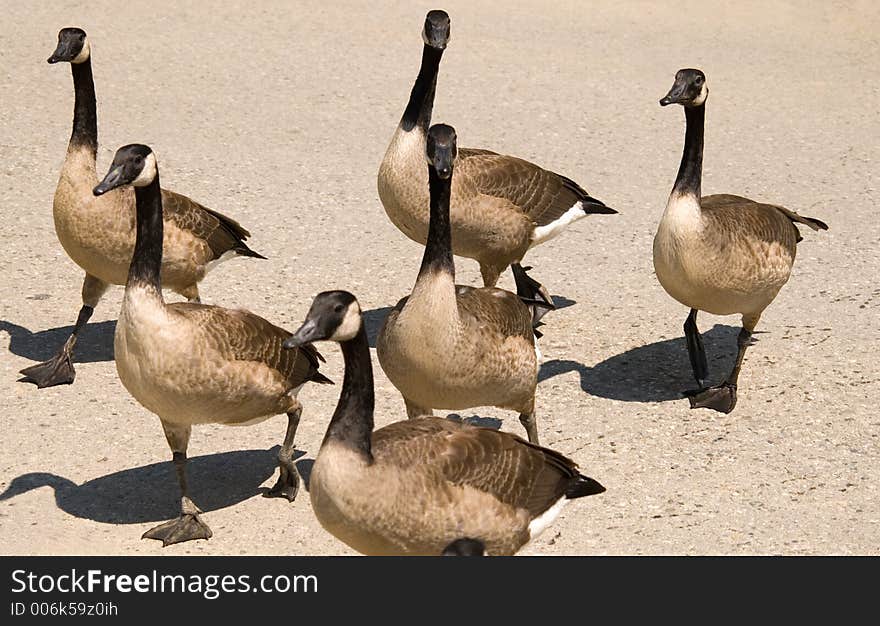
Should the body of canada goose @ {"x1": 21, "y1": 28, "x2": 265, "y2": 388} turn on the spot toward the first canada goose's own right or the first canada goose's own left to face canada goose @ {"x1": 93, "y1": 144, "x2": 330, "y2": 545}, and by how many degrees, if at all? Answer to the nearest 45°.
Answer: approximately 45° to the first canada goose's own left

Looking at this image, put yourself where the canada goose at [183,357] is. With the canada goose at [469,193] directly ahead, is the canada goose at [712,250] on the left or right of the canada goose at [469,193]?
right

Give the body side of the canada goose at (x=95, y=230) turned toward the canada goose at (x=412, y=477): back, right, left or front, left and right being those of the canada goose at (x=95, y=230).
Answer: left

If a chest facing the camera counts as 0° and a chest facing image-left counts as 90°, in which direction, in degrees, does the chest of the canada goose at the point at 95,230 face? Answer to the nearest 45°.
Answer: approximately 45°

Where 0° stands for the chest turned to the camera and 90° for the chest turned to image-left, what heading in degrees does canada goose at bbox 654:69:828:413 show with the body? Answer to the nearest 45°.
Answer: approximately 45°

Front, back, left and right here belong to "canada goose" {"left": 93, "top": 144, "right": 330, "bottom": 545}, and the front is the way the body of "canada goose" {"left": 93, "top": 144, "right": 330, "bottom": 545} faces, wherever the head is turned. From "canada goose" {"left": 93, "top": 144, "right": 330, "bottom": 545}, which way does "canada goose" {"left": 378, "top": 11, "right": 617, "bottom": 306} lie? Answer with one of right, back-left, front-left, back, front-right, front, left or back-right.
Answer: back

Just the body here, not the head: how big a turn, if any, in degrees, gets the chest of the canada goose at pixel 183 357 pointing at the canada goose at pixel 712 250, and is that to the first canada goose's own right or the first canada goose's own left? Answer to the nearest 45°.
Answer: approximately 135° to the first canada goose's own left
